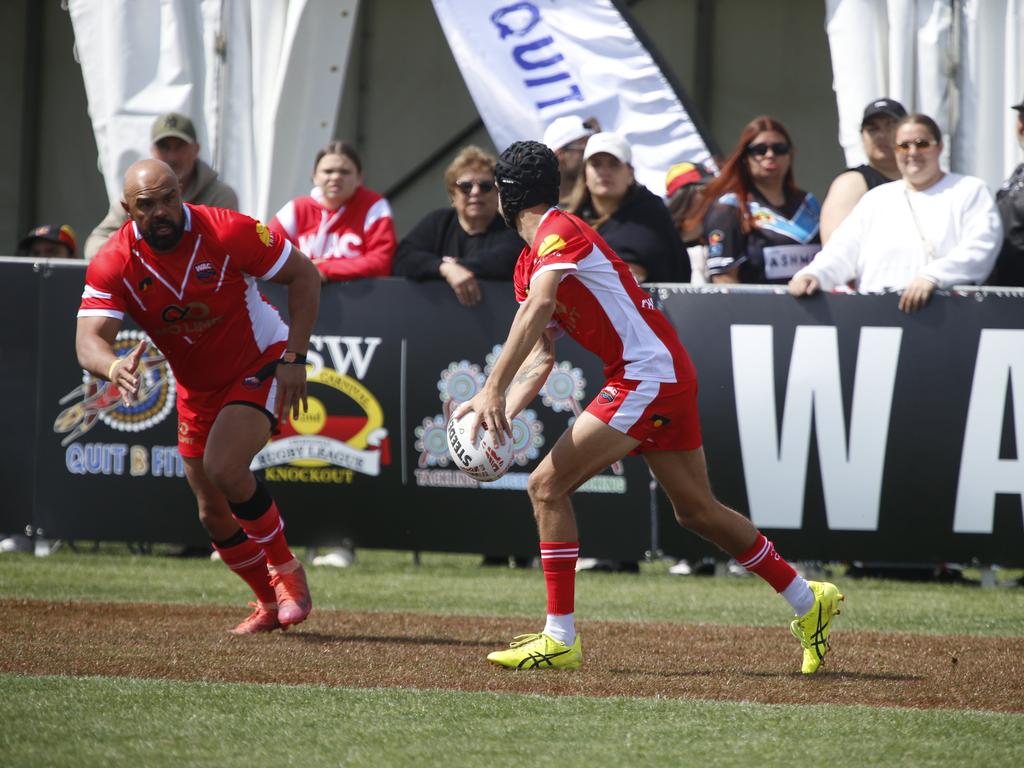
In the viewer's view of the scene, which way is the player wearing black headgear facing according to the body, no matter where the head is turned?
to the viewer's left

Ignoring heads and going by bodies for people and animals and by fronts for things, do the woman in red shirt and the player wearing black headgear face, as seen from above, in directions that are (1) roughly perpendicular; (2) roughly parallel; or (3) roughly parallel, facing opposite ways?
roughly perpendicular

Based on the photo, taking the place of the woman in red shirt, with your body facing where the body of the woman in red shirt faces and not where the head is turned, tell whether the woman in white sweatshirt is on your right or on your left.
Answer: on your left

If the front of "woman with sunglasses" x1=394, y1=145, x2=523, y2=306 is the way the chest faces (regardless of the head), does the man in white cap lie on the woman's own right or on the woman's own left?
on the woman's own left

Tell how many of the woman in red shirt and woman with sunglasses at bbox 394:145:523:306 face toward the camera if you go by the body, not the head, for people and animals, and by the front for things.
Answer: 2

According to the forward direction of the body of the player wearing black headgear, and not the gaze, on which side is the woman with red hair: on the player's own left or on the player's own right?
on the player's own right

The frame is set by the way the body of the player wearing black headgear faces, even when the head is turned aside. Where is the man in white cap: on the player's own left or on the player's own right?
on the player's own right

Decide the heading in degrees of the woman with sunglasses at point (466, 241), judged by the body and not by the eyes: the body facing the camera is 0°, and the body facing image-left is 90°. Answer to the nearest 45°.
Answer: approximately 0°

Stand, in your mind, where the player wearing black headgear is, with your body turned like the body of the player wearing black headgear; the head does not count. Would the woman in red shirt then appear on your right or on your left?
on your right

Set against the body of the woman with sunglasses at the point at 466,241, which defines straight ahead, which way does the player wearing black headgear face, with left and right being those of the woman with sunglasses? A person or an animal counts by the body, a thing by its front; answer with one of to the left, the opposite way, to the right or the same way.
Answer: to the right

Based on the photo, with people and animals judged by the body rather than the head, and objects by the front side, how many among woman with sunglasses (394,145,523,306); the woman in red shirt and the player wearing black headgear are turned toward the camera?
2
